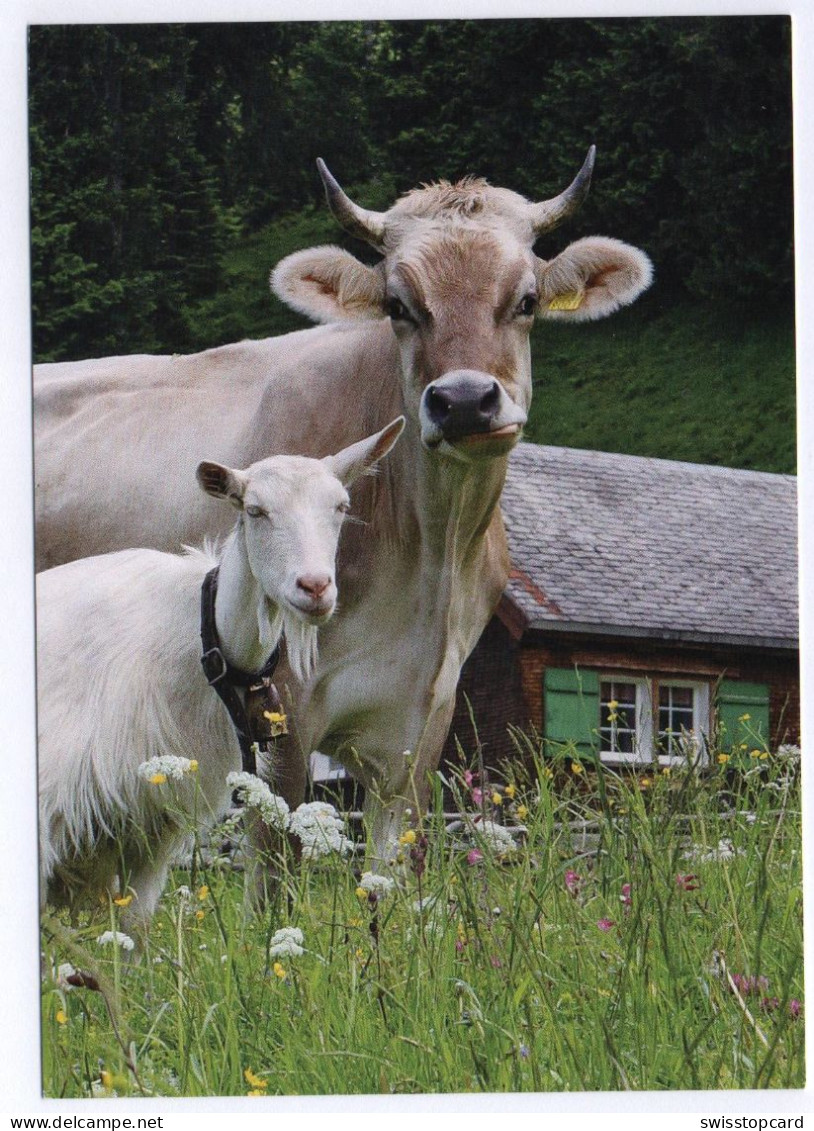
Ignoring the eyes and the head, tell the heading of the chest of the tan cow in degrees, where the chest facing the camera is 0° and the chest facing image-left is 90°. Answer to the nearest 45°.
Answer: approximately 315°

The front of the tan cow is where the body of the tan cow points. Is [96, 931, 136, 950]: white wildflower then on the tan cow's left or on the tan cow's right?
on the tan cow's right

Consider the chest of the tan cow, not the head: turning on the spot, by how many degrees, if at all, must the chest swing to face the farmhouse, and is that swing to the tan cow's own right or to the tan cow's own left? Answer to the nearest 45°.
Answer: approximately 45° to the tan cow's own left

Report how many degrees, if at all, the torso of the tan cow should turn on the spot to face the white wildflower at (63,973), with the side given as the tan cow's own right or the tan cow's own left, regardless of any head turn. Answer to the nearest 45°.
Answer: approximately 90° to the tan cow's own right

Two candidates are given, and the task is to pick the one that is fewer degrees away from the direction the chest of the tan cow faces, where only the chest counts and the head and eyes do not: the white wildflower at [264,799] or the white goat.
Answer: the white wildflower

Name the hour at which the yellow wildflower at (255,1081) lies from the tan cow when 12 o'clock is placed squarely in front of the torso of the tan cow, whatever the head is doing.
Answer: The yellow wildflower is roughly at 2 o'clock from the tan cow.

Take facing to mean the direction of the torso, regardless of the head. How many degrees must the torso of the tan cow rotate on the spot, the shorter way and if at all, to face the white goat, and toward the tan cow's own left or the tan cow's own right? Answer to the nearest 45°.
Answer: approximately 90° to the tan cow's own right

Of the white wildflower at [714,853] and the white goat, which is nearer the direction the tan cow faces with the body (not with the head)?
the white wildflower

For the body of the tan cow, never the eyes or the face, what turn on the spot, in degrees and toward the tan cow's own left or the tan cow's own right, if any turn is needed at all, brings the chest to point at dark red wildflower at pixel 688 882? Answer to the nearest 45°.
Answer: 0° — it already faces it
